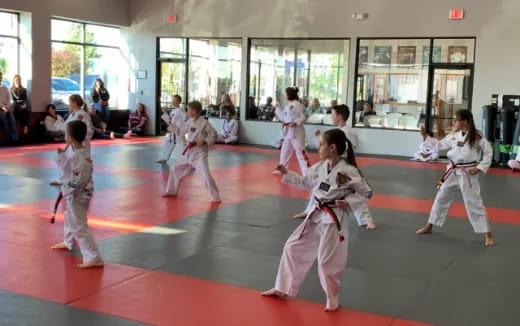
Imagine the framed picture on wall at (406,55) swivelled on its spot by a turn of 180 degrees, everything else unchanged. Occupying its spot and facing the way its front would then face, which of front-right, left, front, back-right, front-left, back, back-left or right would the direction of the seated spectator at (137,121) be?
left

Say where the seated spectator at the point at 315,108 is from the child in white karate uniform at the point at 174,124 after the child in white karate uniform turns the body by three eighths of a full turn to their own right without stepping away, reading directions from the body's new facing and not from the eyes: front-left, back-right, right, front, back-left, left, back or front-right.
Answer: front-right

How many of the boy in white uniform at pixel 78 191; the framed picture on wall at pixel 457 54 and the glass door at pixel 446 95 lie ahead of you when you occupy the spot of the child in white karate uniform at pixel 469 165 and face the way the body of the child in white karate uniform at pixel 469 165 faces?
1

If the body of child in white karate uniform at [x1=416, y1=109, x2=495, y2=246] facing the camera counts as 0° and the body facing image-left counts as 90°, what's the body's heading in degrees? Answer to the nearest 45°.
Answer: approximately 45°

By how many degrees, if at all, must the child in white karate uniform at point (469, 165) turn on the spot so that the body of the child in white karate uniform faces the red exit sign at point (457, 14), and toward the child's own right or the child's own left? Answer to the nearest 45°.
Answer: approximately 135° to the child's own right

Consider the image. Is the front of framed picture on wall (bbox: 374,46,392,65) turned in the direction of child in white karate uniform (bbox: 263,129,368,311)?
yes

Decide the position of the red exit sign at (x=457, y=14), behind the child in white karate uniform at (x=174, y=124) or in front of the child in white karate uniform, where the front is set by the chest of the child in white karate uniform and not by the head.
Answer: behind

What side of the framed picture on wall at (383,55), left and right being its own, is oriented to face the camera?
front

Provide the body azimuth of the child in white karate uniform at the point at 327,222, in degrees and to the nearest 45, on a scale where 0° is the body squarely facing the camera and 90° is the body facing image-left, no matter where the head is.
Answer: approximately 45°

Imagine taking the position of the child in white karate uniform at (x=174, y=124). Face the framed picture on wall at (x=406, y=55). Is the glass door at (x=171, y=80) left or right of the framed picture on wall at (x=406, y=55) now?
left

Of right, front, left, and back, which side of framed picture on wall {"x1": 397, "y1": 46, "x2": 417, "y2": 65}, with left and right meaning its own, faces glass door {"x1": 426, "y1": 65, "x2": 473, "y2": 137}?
left

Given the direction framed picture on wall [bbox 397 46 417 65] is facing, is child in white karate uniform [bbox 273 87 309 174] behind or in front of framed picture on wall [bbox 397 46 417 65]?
in front

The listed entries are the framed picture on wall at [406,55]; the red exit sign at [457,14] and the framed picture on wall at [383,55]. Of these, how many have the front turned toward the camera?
3

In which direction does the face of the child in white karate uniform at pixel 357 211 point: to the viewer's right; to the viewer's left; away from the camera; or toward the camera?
to the viewer's left

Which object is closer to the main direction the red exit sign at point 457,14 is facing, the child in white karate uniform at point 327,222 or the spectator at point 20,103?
the child in white karate uniform

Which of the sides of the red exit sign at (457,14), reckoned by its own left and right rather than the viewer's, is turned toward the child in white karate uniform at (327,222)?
front
